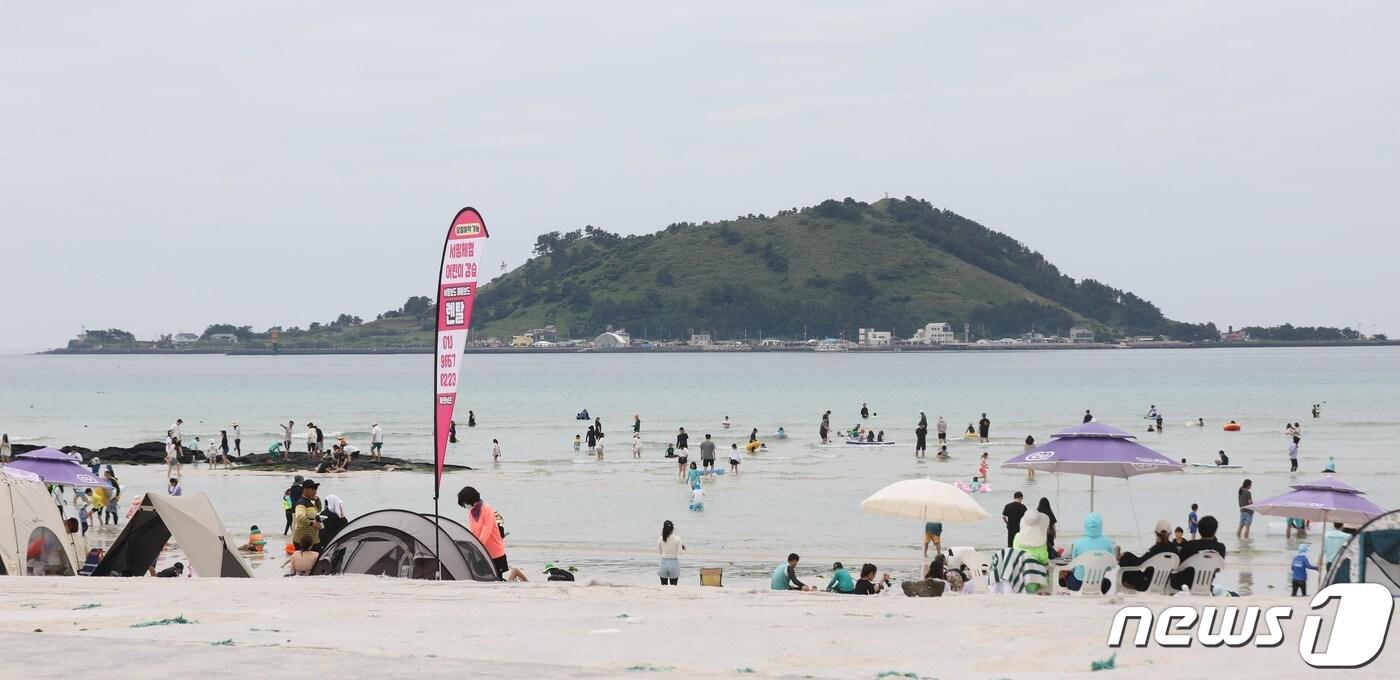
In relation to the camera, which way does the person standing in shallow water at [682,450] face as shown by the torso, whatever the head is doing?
away from the camera

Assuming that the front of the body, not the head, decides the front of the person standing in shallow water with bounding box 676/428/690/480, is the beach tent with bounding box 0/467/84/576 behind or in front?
behind

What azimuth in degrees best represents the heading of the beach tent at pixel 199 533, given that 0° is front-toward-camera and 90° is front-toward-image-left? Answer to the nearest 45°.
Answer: approximately 45°

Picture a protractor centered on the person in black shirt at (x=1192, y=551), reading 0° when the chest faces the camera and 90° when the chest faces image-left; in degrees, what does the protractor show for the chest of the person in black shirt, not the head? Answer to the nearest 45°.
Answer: approximately 180°

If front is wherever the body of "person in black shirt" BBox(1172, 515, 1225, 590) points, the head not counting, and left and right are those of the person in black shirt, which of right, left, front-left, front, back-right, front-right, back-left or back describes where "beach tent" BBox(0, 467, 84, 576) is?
left

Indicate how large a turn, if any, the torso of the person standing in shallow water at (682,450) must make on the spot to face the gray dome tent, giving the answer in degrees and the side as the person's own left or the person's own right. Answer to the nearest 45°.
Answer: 0° — they already face it

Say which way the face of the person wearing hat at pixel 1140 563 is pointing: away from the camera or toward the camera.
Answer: away from the camera
